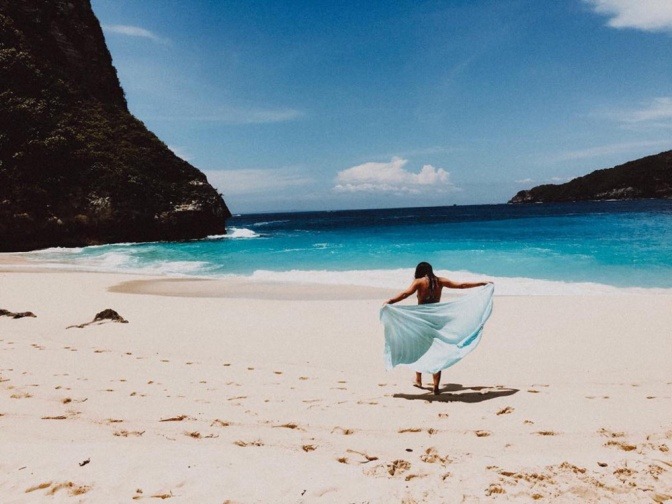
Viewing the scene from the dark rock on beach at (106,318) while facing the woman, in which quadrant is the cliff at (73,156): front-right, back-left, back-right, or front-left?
back-left

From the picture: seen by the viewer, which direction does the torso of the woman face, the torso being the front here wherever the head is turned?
away from the camera

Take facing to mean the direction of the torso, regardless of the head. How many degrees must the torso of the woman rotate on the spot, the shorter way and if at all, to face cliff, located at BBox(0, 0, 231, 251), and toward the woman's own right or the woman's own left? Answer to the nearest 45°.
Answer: approximately 45° to the woman's own left

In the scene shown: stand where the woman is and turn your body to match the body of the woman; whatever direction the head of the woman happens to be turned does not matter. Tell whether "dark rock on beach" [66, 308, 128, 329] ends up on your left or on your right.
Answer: on your left

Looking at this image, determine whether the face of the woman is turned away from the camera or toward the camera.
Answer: away from the camera
